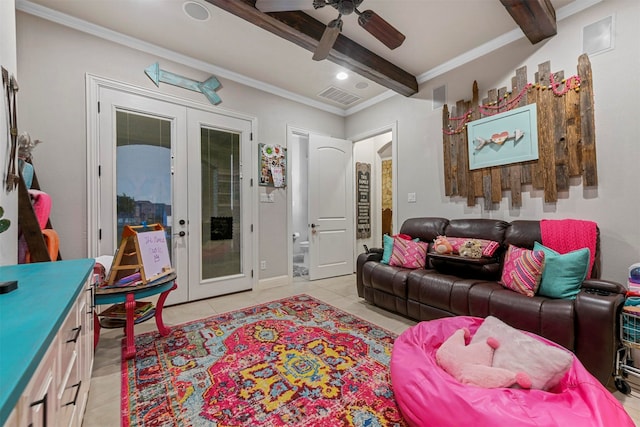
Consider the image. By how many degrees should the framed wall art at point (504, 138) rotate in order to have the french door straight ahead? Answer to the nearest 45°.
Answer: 0° — it already faces it

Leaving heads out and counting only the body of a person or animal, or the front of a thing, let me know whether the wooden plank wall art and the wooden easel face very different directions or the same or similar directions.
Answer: very different directions

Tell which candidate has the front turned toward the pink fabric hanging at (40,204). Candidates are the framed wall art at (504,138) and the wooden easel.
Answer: the framed wall art

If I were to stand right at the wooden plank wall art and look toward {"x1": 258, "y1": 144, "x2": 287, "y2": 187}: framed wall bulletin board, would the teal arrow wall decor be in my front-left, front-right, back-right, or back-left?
front-left

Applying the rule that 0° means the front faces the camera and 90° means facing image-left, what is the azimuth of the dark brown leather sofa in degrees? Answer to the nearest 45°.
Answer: approximately 45°

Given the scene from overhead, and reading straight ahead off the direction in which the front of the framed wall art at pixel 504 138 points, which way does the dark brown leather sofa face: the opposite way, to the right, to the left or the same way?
the same way

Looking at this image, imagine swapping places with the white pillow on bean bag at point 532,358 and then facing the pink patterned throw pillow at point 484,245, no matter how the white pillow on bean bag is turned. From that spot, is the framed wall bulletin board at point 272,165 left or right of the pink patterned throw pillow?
left

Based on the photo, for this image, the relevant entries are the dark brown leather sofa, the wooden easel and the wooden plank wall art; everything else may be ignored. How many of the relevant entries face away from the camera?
0

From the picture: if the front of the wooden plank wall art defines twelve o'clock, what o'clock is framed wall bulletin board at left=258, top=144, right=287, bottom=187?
The framed wall bulletin board is roughly at 1 o'clock from the wooden plank wall art.

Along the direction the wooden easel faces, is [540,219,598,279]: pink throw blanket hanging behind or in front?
in front

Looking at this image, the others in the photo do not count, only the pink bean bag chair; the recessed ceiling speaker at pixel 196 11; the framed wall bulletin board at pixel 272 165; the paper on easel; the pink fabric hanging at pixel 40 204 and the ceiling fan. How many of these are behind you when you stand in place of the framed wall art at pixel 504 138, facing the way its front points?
0

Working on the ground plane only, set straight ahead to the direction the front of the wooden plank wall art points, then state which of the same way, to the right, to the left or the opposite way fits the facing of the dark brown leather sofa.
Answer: the same way

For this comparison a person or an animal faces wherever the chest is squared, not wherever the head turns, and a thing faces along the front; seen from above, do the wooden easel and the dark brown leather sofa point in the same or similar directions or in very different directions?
very different directions

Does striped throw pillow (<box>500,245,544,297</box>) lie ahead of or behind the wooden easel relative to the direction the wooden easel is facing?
ahead

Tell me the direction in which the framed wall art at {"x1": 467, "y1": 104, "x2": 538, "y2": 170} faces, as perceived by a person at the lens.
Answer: facing the viewer and to the left of the viewer

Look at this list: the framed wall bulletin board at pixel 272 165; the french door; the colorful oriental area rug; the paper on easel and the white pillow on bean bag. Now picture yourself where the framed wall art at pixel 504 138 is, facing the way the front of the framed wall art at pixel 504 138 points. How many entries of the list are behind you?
0

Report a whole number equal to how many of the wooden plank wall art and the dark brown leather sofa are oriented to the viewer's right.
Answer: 0

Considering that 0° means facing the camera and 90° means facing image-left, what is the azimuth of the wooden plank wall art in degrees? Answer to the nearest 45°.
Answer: approximately 45°

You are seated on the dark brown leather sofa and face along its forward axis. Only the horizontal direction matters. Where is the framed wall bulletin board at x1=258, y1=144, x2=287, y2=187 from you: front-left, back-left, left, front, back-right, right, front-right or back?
front-right
